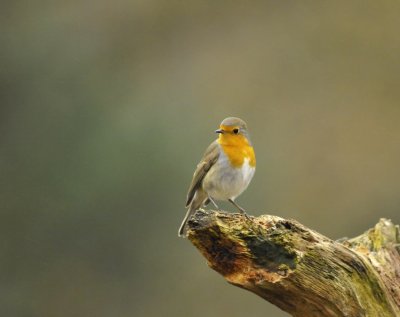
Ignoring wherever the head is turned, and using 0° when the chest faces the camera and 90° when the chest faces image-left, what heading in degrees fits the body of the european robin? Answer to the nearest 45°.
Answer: approximately 315°
